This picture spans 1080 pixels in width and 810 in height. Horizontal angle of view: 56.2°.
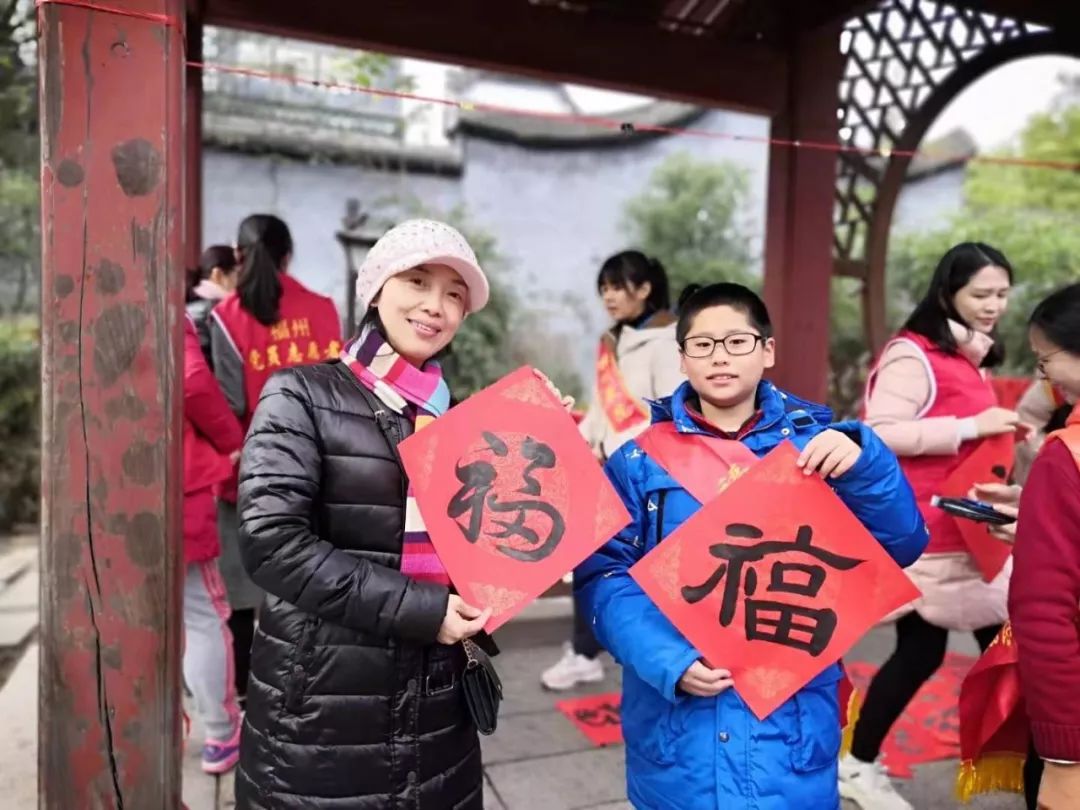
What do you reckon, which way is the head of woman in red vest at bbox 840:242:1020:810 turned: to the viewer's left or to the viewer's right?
to the viewer's right

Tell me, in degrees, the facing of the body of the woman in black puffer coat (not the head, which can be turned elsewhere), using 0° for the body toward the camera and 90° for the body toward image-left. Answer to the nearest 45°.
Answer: approximately 315°

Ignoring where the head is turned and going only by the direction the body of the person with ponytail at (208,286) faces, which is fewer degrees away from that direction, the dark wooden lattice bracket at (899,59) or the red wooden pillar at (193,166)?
the dark wooden lattice bracket

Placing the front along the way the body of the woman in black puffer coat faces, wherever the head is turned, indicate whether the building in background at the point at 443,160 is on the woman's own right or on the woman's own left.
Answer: on the woman's own left

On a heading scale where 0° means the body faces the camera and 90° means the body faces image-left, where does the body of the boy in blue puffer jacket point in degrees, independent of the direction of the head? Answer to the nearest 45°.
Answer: approximately 0°

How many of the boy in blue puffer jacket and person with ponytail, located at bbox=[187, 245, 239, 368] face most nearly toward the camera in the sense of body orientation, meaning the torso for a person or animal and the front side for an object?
1
